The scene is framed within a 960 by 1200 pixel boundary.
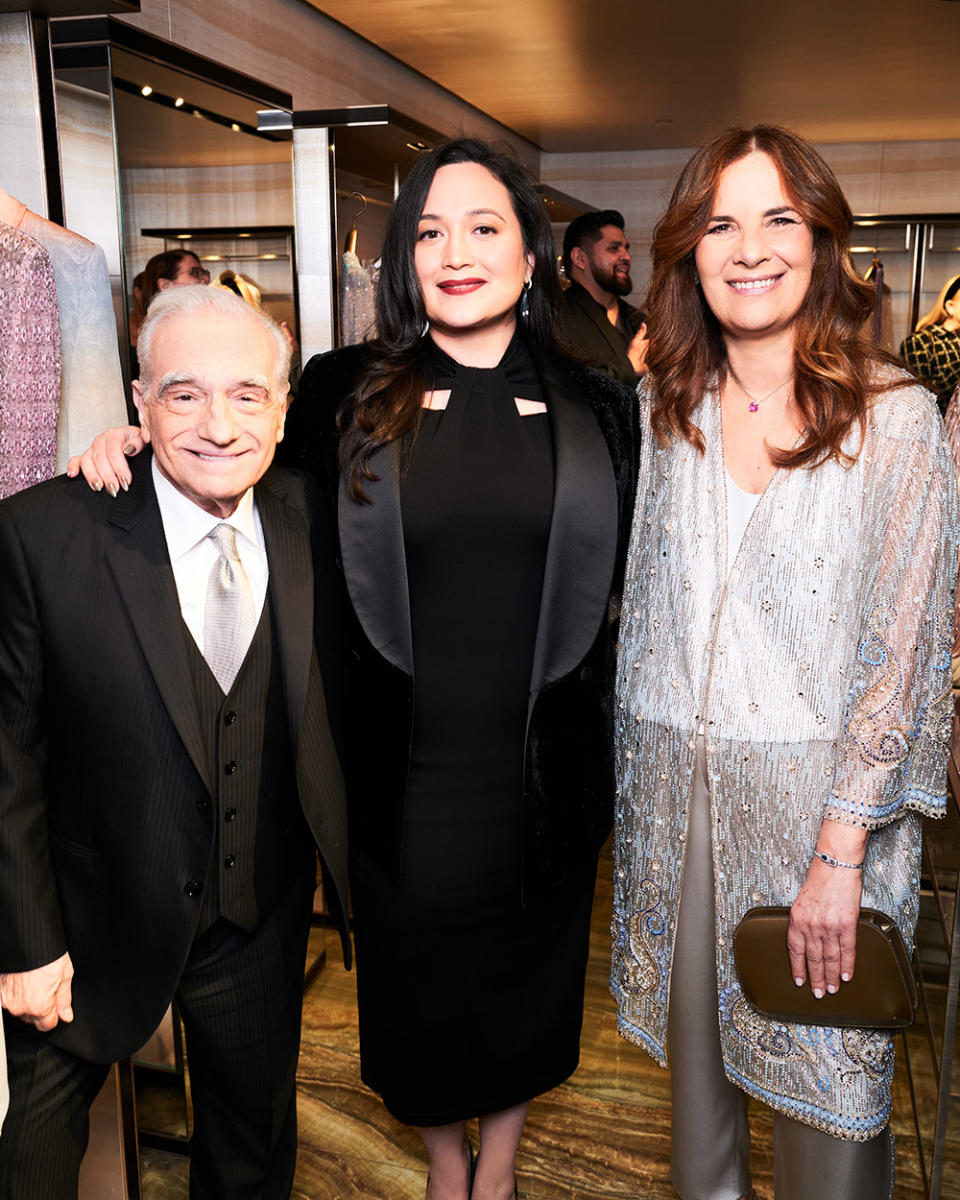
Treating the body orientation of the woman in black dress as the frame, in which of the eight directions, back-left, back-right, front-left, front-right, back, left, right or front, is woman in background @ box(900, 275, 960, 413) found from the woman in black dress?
back-left

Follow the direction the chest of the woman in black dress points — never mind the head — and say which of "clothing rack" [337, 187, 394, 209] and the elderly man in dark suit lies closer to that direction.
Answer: the elderly man in dark suit

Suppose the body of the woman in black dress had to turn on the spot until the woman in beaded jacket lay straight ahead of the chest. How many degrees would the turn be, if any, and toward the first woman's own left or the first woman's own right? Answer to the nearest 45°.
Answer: approximately 90° to the first woman's own left

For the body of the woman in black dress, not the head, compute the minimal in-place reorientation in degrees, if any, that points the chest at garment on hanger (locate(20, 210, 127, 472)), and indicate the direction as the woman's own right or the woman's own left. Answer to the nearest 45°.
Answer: approximately 90° to the woman's own right
